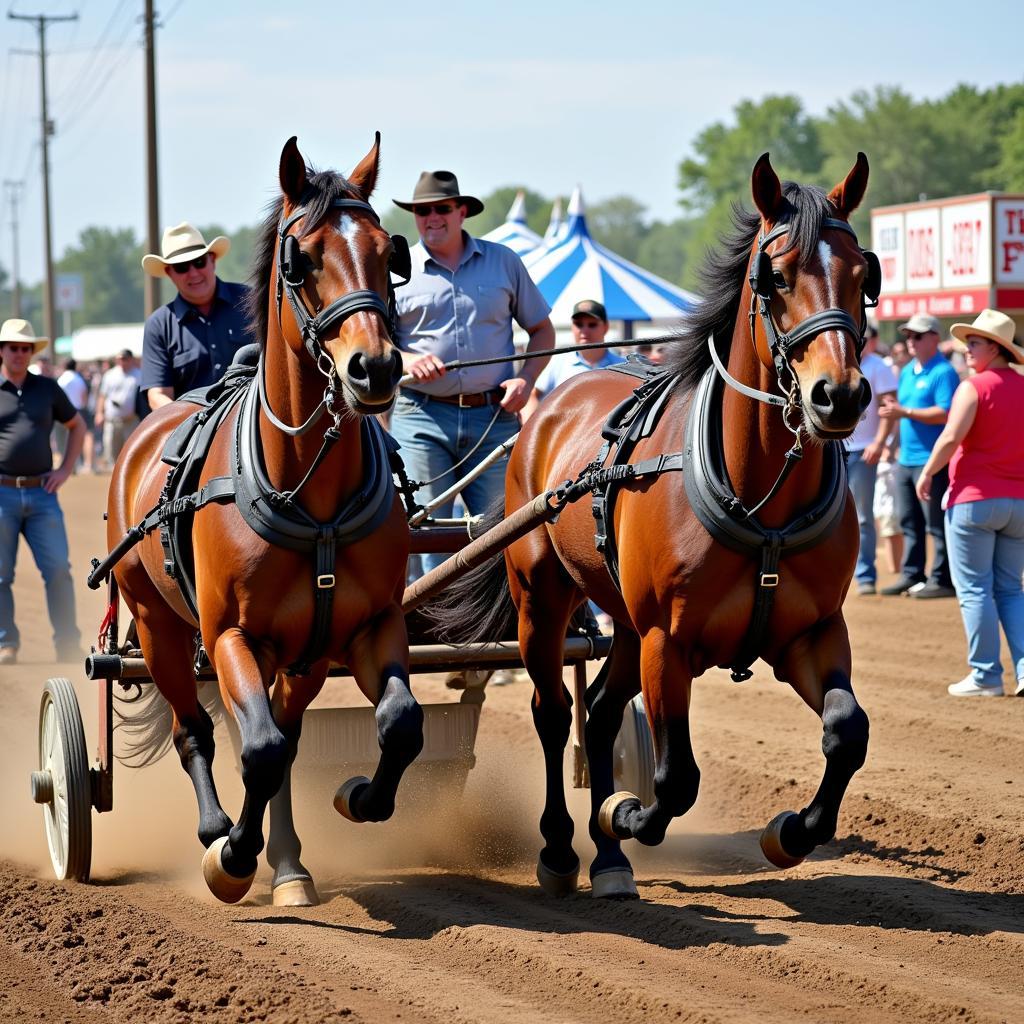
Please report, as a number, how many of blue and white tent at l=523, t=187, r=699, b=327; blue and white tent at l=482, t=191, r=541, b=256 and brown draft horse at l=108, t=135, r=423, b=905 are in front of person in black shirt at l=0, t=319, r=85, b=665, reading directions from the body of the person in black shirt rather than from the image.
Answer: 1

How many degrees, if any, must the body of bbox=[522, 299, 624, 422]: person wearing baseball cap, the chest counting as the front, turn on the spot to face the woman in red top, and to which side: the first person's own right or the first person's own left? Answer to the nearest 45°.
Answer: approximately 45° to the first person's own left

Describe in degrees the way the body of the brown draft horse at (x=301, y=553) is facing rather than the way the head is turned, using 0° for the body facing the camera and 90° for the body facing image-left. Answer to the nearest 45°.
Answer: approximately 315°

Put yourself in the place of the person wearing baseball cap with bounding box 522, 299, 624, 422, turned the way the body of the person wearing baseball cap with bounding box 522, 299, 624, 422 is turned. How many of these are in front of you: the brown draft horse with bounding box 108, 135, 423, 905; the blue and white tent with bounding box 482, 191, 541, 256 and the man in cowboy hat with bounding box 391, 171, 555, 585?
2

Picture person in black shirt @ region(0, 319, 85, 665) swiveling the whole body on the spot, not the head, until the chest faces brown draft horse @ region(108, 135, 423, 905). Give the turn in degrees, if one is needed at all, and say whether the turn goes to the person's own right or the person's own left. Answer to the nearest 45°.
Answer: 0° — they already face it

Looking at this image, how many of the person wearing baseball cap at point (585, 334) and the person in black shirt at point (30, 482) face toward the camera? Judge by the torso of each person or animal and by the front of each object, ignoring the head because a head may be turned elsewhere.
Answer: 2

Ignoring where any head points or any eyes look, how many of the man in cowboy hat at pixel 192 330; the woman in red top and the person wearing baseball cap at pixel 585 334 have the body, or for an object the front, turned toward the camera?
2

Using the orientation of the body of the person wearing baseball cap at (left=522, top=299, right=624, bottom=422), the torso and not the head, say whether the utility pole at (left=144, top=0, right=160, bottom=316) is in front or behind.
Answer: behind

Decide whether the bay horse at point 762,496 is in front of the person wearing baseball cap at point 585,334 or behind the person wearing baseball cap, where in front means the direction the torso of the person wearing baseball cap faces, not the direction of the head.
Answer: in front

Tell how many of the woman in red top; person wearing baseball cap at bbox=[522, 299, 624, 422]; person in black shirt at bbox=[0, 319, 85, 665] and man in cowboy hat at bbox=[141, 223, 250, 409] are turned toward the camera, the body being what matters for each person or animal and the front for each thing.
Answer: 3

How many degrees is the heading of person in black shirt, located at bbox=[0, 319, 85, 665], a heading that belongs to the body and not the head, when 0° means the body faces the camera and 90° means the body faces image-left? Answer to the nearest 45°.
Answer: approximately 0°
